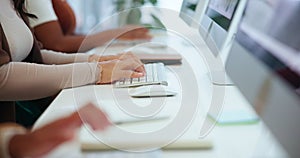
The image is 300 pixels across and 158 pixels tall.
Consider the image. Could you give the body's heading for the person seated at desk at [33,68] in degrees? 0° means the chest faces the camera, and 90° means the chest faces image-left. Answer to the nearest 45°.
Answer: approximately 270°

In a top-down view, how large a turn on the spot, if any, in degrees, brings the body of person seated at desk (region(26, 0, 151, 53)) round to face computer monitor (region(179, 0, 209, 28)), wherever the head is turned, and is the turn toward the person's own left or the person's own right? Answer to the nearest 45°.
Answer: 0° — they already face it

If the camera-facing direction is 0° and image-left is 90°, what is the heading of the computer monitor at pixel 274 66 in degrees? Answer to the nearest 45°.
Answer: approximately 45°

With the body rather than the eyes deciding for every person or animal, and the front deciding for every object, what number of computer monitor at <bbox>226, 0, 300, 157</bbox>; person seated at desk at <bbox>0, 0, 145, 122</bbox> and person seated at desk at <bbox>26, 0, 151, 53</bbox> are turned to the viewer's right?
2

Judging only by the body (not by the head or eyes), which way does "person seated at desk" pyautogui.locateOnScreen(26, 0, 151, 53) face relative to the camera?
to the viewer's right

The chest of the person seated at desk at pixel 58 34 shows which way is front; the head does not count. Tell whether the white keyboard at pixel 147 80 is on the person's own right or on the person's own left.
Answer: on the person's own right

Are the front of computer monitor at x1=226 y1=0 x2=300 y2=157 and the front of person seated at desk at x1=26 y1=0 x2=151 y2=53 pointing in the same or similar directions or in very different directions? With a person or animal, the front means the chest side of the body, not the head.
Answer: very different directions

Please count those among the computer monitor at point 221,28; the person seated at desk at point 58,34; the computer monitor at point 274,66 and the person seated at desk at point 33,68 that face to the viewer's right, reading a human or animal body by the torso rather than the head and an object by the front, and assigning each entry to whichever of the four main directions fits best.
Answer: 2

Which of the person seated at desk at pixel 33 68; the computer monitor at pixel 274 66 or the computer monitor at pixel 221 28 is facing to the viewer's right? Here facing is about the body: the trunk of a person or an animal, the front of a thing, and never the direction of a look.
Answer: the person seated at desk

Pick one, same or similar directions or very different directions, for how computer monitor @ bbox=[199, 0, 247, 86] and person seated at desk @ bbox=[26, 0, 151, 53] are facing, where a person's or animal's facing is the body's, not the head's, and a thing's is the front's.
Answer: very different directions

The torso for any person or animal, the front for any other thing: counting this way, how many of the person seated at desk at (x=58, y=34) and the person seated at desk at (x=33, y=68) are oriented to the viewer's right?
2
